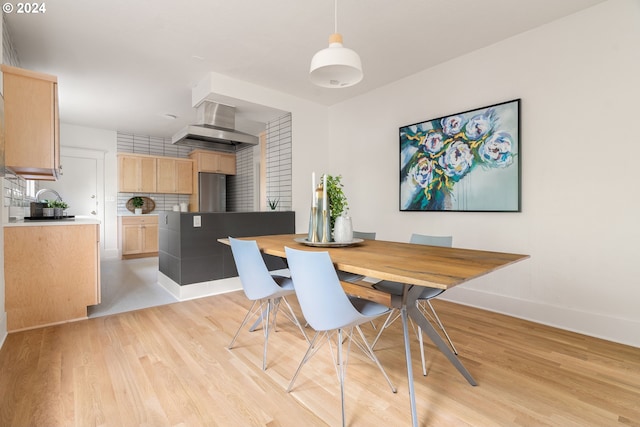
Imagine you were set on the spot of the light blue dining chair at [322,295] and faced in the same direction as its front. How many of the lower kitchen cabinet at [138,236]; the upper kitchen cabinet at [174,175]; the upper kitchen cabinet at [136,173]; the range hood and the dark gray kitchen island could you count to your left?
5

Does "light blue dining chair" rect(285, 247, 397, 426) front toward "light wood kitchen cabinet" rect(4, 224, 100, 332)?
no

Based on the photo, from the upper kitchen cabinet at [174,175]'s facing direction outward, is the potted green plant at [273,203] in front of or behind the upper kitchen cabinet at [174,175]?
in front

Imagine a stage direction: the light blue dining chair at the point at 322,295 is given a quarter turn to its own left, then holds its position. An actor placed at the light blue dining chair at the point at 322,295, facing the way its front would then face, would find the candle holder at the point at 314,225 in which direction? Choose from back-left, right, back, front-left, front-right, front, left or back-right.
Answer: front-right

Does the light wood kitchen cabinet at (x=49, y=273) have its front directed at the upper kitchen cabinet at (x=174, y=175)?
no

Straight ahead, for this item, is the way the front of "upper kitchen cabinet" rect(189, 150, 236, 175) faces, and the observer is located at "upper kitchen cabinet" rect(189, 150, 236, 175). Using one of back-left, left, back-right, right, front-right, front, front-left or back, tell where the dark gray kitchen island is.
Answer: front

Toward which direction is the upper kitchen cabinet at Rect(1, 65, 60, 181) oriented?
to the viewer's right

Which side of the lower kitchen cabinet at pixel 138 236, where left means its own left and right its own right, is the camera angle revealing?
front

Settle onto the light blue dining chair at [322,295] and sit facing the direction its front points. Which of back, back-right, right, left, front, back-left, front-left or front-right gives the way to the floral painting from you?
front

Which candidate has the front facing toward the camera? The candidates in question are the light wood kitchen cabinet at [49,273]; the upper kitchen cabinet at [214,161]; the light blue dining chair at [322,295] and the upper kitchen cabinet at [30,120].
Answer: the upper kitchen cabinet at [214,161]

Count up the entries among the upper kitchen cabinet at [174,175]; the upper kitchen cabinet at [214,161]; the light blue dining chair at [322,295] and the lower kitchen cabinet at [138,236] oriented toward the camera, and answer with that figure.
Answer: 3

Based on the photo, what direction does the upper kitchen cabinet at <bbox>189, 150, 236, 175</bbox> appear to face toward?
toward the camera

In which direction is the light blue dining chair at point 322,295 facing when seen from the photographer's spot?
facing away from the viewer and to the right of the viewer

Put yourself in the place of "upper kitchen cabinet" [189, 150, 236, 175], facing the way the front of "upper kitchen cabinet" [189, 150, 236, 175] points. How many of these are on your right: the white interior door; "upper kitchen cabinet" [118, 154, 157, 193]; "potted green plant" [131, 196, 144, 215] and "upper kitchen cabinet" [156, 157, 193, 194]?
4

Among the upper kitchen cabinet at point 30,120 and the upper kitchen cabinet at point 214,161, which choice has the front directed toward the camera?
the upper kitchen cabinet at point 214,161
